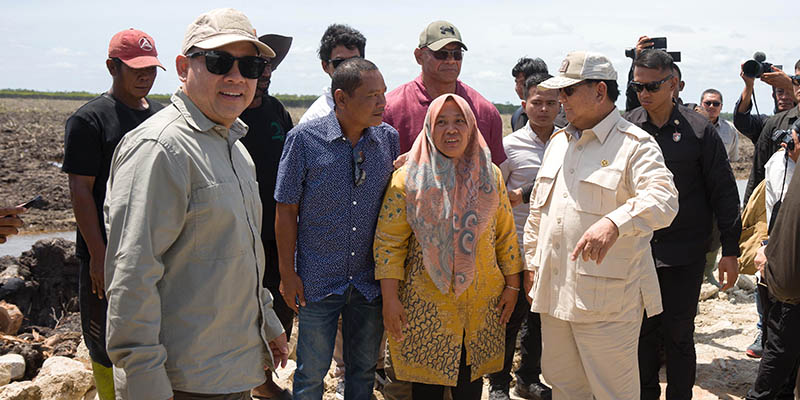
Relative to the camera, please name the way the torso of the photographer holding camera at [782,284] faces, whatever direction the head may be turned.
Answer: to the viewer's left

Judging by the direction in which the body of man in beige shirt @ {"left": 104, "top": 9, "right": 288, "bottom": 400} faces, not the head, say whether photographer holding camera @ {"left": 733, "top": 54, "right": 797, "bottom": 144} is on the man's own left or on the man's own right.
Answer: on the man's own left

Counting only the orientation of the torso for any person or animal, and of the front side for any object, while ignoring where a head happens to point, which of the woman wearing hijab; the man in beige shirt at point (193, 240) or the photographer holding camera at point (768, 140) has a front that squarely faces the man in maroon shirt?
the photographer holding camera

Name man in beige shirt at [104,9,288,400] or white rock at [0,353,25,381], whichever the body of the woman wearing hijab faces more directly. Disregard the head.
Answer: the man in beige shirt

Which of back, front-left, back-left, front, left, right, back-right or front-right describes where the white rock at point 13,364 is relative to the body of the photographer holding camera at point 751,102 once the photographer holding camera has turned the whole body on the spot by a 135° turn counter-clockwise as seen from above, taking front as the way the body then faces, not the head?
back-right

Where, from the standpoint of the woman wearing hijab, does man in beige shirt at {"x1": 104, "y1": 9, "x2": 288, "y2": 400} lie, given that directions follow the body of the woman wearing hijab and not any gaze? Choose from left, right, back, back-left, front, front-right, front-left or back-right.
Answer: front-right

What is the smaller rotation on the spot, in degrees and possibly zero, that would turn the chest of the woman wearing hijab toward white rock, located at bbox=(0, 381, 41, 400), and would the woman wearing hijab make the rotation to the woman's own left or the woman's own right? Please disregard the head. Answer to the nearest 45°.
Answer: approximately 90° to the woman's own right

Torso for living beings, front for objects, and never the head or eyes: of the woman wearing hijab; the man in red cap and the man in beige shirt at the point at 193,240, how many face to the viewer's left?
0

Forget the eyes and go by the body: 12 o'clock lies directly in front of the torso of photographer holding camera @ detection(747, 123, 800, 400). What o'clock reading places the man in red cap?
The man in red cap is roughly at 11 o'clock from the photographer holding camera.

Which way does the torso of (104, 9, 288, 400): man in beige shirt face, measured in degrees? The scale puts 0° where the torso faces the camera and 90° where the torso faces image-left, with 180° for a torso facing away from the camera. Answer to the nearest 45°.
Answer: approximately 315°

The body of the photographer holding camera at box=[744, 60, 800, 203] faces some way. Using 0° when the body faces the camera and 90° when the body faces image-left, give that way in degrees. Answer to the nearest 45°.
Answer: approximately 45°

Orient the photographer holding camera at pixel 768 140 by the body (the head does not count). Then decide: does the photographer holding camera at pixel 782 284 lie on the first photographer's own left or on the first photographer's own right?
on the first photographer's own left

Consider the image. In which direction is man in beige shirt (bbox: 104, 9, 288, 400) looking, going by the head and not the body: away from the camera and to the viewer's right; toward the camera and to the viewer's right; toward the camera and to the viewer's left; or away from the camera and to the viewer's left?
toward the camera and to the viewer's right

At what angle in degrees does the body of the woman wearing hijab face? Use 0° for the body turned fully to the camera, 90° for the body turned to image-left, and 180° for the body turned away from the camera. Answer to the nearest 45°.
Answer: approximately 0°

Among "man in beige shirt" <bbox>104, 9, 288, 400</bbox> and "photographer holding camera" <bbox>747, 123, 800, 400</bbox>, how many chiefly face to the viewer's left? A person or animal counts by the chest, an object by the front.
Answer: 1

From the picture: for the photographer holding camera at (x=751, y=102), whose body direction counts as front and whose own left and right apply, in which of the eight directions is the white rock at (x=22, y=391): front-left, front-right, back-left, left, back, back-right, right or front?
front

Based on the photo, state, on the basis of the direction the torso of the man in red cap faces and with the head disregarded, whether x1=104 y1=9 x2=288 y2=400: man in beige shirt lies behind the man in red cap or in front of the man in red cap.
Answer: in front

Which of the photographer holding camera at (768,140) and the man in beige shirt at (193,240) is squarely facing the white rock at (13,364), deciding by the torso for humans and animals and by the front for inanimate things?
the photographer holding camera
